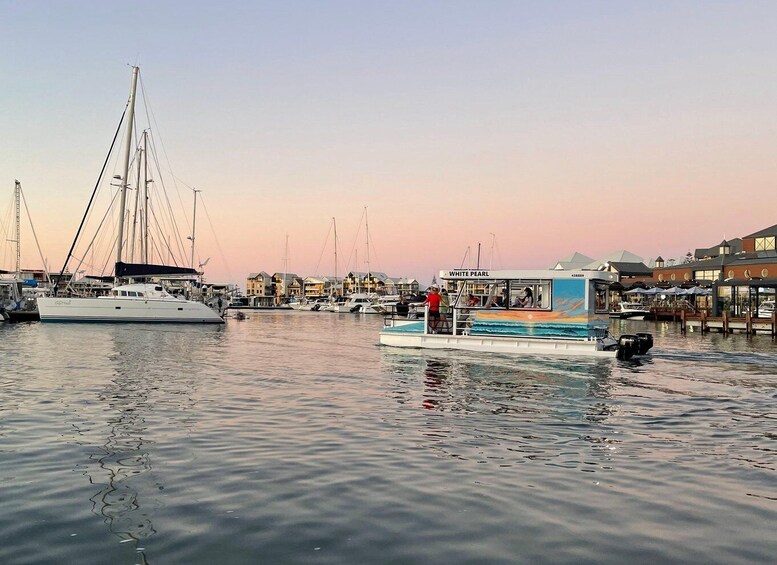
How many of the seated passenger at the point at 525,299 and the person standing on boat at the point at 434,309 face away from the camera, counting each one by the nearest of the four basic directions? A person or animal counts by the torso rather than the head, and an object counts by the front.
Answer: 1

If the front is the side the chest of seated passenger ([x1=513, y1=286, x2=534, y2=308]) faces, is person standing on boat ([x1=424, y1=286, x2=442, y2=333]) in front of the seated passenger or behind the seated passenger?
in front

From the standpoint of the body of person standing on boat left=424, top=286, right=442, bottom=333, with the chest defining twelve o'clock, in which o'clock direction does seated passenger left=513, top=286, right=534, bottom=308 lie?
The seated passenger is roughly at 4 o'clock from the person standing on boat.

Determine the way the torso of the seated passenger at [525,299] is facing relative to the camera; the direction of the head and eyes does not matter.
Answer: to the viewer's left

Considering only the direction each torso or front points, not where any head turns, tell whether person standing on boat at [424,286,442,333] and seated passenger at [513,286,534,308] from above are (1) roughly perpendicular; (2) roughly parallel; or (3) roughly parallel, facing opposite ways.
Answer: roughly perpendicular

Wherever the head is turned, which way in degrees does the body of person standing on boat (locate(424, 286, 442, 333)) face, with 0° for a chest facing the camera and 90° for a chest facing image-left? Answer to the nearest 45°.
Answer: approximately 180°
